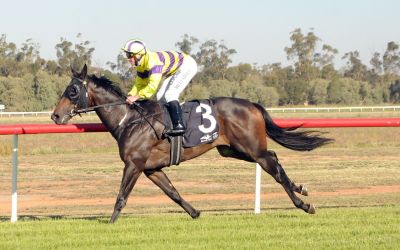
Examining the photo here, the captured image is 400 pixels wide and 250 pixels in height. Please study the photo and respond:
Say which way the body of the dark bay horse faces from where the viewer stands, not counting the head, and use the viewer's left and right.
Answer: facing to the left of the viewer

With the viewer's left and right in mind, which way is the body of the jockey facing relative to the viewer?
facing to the left of the viewer
